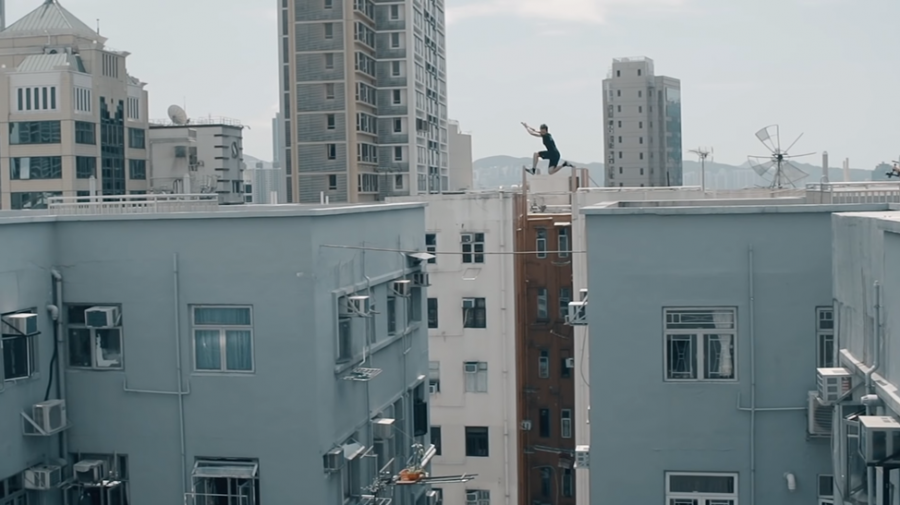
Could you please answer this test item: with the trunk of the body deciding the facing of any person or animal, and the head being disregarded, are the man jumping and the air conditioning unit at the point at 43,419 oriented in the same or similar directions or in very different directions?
very different directions

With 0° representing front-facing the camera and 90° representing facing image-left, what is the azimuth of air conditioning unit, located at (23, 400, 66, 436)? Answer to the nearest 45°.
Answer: approximately 315°
